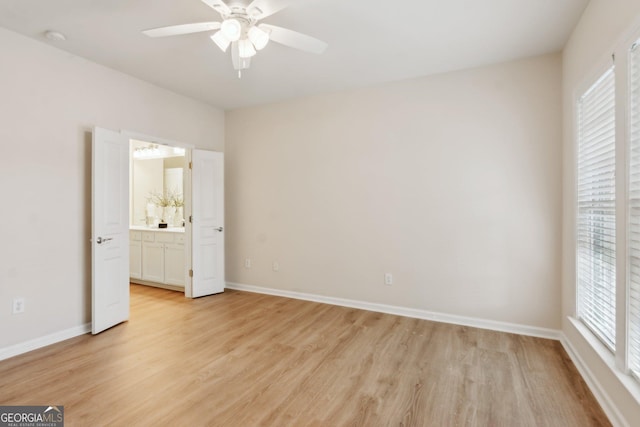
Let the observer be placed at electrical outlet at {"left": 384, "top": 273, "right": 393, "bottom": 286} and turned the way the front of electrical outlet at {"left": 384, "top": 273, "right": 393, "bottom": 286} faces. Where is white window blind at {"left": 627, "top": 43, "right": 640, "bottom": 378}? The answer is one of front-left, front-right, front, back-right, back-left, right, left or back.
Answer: front-left

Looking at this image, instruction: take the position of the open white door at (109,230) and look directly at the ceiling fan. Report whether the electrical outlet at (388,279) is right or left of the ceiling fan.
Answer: left

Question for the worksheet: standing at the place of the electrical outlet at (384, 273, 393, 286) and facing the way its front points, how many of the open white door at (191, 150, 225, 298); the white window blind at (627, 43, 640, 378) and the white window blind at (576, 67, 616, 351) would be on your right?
1

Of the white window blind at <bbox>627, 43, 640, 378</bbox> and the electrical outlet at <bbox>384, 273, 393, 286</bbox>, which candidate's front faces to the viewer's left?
the white window blind

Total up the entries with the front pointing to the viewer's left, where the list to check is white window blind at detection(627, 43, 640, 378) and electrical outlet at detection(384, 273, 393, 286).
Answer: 1

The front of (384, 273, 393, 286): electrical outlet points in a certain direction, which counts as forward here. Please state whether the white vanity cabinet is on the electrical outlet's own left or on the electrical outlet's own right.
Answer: on the electrical outlet's own right

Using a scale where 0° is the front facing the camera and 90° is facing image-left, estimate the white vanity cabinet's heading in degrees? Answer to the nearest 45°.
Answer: approximately 45°

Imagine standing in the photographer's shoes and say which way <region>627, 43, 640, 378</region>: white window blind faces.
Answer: facing to the left of the viewer

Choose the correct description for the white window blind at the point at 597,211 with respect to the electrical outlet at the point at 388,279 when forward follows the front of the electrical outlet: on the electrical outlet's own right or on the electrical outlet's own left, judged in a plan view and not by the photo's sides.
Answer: on the electrical outlet's own left

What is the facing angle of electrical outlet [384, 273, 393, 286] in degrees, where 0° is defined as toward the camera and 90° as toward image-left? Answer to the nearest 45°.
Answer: approximately 0°

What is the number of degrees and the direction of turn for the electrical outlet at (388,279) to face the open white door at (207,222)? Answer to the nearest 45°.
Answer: approximately 90° to its right

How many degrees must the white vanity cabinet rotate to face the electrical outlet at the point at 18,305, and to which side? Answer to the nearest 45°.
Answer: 0° — it already faces it

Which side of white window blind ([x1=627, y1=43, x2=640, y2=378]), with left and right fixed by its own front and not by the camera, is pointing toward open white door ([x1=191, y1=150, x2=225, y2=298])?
front

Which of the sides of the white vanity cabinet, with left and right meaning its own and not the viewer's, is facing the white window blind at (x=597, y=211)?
left
